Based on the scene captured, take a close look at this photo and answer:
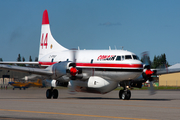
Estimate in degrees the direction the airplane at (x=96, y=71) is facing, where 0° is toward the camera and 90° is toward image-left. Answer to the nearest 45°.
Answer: approximately 315°
